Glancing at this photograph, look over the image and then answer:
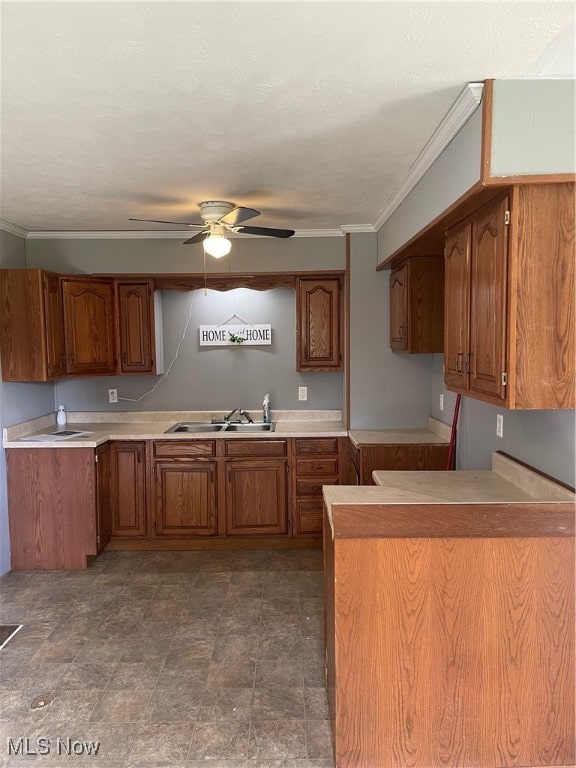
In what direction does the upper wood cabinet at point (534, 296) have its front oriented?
to the viewer's left

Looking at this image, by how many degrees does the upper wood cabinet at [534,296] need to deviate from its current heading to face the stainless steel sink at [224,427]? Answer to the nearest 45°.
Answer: approximately 45° to its right

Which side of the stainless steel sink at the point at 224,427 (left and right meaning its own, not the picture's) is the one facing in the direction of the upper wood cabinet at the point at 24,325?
right

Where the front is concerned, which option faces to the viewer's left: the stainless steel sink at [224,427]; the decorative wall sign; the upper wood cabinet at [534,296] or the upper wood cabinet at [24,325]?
the upper wood cabinet at [534,296]

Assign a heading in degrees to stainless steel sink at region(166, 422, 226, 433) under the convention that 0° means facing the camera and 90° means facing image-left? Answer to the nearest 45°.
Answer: approximately 0°

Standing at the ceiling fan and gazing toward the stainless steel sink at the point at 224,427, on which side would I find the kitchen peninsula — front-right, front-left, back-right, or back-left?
back-right
